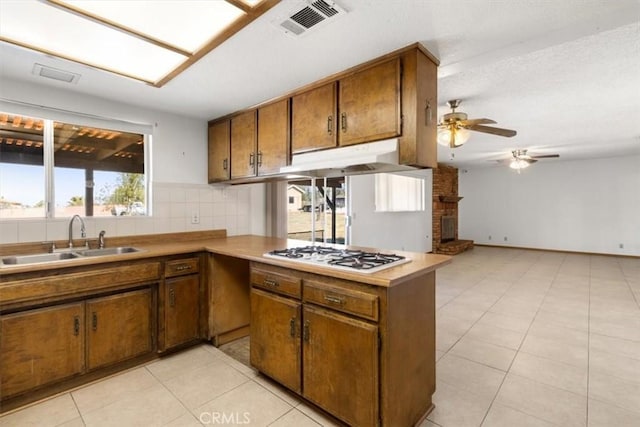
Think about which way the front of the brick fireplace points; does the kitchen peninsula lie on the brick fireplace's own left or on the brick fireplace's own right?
on the brick fireplace's own right

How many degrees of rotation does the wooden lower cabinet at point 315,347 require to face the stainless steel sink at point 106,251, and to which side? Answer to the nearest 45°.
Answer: approximately 90° to its right

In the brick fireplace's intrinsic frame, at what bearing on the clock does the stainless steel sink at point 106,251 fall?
The stainless steel sink is roughly at 2 o'clock from the brick fireplace.

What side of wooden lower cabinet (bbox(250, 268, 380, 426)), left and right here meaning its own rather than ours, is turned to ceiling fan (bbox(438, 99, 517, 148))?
back

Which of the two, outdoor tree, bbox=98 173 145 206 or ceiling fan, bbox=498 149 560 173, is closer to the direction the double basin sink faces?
the ceiling fan

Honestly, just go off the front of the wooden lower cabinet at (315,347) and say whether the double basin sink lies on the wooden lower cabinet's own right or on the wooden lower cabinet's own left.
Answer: on the wooden lower cabinet's own right

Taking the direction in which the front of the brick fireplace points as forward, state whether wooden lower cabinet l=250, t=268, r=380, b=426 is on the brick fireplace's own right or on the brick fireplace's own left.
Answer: on the brick fireplace's own right

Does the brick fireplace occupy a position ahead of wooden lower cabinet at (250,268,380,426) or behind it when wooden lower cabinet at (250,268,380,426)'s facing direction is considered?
behind

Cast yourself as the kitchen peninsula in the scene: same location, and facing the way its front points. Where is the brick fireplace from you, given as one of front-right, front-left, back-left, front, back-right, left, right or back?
back

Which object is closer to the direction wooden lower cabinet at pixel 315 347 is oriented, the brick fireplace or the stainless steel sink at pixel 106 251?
the stainless steel sink
